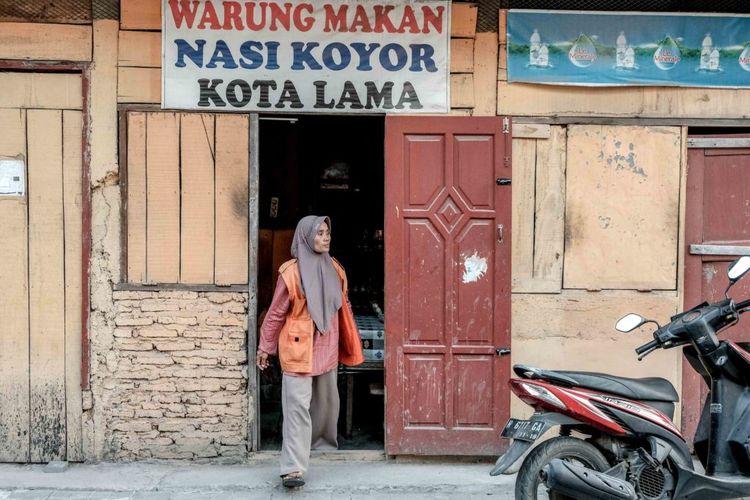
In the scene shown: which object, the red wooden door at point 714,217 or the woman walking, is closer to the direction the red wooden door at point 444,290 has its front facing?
the woman walking

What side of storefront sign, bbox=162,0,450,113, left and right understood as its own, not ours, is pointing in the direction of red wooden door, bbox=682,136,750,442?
left

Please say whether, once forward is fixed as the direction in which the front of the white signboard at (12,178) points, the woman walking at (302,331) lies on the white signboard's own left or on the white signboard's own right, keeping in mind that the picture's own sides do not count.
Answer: on the white signboard's own left

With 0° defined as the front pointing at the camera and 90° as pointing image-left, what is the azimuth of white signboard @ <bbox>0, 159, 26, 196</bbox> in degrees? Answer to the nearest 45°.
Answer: approximately 0°

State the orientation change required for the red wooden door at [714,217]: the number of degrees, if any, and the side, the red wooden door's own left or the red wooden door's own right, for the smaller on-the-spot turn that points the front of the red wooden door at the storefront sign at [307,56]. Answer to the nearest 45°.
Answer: approximately 45° to the red wooden door's own right

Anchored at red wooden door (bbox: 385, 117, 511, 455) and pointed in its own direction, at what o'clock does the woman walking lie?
The woman walking is roughly at 2 o'clock from the red wooden door.

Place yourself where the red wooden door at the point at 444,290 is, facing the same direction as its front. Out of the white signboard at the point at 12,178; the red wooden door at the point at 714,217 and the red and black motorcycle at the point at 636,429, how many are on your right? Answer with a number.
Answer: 1

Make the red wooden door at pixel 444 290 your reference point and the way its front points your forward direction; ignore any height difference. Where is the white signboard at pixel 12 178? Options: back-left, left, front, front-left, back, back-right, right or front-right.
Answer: right
